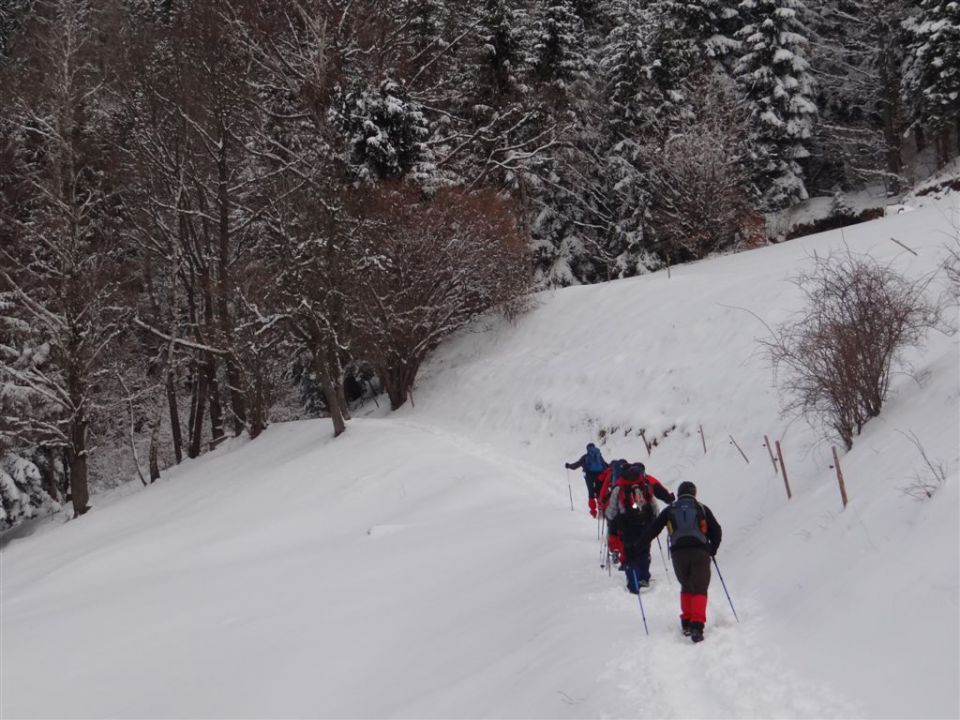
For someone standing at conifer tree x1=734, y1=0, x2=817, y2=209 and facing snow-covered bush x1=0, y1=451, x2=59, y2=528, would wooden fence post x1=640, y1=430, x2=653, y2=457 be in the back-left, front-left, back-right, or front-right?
front-left

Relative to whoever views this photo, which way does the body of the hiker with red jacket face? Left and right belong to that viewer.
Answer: facing away from the viewer

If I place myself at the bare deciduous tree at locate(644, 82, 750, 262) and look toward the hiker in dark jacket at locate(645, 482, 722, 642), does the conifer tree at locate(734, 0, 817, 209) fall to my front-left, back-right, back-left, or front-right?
back-left

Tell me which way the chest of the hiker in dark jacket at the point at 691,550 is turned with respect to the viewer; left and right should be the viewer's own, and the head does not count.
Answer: facing away from the viewer

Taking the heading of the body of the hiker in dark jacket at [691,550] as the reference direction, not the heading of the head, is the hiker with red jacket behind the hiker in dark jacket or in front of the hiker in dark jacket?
in front

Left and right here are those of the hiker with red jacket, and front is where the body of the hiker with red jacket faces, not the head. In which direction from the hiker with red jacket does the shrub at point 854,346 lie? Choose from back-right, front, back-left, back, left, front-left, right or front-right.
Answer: front-right

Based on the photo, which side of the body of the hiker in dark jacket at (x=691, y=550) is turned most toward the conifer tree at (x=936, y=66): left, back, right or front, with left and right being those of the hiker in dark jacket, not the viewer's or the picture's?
front

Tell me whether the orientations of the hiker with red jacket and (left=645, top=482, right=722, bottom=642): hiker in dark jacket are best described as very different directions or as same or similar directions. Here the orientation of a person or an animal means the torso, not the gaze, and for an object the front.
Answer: same or similar directions

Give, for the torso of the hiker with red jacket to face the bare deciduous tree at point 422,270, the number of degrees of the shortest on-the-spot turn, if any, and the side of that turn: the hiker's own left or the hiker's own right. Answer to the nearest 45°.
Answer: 0° — they already face it

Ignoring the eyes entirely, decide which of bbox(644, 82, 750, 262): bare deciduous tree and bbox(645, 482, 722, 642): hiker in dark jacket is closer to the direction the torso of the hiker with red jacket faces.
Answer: the bare deciduous tree

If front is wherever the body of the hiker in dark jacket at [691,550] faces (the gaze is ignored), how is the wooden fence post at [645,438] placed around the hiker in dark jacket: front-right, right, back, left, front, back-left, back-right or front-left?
front

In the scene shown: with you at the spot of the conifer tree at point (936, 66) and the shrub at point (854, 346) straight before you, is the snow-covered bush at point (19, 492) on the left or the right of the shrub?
right

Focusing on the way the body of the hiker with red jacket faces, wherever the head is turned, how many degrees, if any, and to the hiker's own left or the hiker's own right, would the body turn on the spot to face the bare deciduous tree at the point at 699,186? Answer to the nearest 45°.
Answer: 0° — they already face it

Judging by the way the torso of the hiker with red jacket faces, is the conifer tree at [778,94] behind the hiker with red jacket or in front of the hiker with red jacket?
in front

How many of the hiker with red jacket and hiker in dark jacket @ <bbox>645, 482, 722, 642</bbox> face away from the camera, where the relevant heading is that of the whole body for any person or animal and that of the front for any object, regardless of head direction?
2
